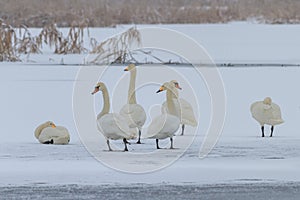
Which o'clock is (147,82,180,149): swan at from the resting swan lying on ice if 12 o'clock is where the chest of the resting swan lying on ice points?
The swan is roughly at 7 o'clock from the resting swan lying on ice.

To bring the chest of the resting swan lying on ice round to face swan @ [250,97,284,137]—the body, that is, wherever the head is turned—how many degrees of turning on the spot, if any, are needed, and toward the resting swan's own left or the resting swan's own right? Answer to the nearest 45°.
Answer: approximately 180°

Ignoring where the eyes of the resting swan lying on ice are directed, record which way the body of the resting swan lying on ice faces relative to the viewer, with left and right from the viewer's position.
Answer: facing to the left of the viewer

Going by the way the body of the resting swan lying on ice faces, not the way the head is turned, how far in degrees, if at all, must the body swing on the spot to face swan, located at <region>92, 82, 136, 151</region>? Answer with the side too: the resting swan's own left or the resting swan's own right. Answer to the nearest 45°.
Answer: approximately 135° to the resting swan's own left
